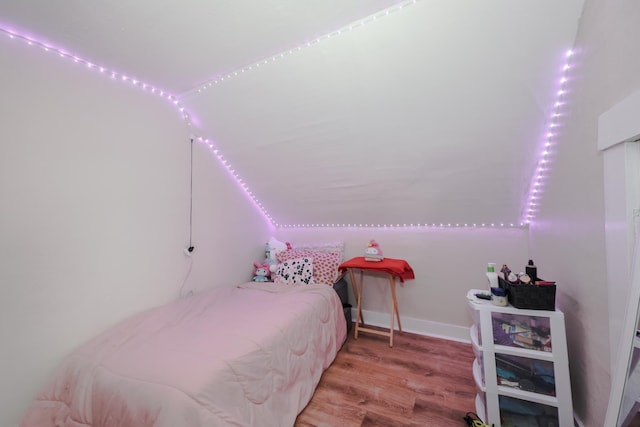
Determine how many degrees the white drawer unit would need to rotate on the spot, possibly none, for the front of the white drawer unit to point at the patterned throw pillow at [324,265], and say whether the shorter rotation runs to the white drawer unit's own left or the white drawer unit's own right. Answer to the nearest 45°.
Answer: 0° — it already faces it

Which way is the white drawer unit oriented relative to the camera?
to the viewer's left

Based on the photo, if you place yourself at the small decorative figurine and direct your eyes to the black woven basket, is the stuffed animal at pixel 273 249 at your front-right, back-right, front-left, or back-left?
back-right

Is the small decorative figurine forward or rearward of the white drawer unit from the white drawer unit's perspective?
forward

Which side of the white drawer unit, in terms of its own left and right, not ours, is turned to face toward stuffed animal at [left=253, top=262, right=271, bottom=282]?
front

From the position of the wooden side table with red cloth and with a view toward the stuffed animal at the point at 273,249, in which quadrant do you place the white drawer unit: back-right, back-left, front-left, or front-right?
back-left

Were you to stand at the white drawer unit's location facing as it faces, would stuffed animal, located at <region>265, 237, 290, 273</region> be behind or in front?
in front

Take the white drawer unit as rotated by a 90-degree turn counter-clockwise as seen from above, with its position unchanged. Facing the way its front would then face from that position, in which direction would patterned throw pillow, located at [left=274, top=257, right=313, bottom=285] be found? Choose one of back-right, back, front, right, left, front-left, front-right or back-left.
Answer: right

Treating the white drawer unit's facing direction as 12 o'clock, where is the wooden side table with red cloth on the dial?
The wooden side table with red cloth is roughly at 1 o'clock from the white drawer unit.

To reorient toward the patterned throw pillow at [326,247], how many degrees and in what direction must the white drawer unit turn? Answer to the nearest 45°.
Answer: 0° — it already faces it
